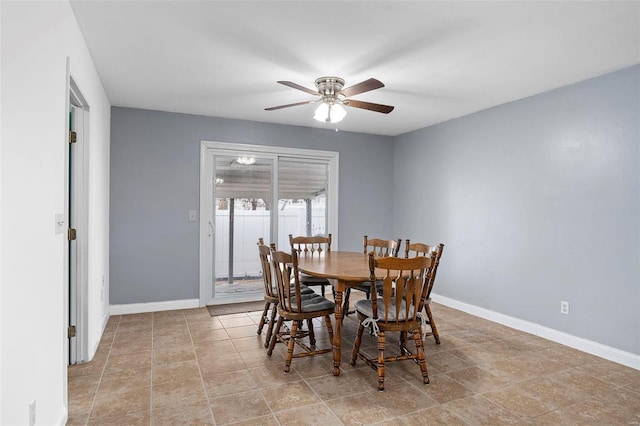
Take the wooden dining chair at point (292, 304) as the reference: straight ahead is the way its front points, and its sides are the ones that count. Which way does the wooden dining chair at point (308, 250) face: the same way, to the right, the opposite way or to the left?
to the right

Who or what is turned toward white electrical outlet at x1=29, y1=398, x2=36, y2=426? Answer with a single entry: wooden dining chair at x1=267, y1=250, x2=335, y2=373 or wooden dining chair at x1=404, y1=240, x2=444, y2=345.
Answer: wooden dining chair at x1=404, y1=240, x2=444, y2=345

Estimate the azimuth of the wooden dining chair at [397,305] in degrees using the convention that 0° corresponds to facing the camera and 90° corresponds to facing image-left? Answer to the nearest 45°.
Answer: approximately 135°

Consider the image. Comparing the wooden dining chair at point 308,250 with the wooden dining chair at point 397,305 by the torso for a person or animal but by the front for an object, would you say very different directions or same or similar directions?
very different directions

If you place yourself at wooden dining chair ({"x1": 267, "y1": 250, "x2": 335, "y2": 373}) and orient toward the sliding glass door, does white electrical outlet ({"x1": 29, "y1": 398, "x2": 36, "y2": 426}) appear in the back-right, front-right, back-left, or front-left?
back-left

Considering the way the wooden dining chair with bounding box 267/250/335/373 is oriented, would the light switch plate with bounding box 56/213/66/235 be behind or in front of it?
behind

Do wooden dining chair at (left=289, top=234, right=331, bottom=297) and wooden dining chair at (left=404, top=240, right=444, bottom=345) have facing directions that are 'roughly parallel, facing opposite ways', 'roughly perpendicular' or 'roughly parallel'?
roughly perpendicular

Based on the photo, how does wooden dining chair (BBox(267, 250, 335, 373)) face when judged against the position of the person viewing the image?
facing away from the viewer and to the right of the viewer

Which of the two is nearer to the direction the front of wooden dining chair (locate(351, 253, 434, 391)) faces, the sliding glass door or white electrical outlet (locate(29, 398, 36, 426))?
the sliding glass door

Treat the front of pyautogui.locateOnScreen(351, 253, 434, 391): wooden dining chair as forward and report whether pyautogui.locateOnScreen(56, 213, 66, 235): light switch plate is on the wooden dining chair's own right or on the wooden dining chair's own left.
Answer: on the wooden dining chair's own left

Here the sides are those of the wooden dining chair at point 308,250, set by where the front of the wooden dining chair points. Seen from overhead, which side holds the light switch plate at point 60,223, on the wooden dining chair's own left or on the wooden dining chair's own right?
on the wooden dining chair's own right
